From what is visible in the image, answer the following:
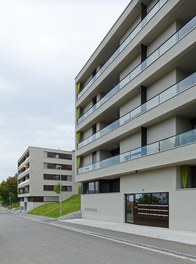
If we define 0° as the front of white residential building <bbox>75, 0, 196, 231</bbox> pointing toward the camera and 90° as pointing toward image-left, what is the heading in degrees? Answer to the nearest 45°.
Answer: approximately 45°
